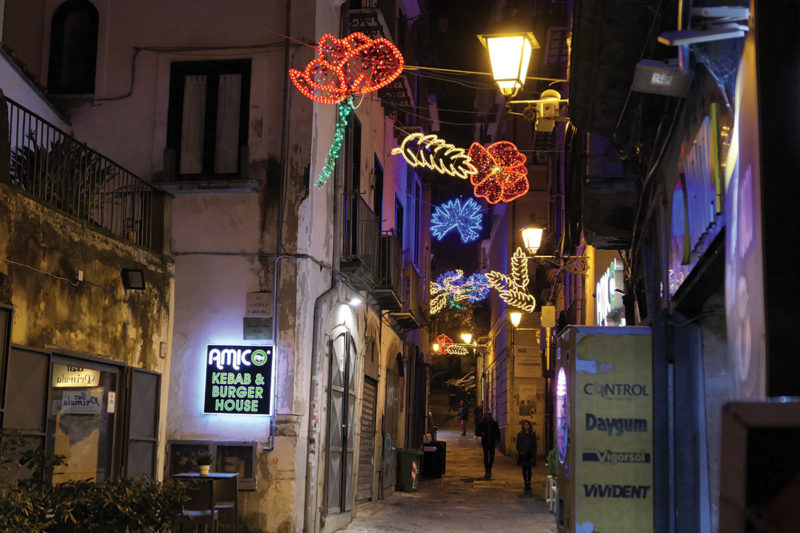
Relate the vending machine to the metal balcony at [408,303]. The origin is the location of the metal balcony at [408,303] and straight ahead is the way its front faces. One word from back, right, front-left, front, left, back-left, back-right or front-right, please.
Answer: right

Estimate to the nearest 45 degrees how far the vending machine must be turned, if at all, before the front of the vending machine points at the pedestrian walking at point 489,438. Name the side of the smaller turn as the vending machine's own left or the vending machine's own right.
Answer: approximately 90° to the vending machine's own right

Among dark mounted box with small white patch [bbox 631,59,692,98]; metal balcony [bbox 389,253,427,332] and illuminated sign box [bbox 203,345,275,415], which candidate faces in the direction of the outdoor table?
illuminated sign box [bbox 203,345,275,415]

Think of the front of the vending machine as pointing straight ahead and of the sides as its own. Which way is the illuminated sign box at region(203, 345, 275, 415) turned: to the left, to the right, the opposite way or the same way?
to the left

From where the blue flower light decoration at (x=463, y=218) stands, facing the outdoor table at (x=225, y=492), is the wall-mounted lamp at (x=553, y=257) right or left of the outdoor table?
left

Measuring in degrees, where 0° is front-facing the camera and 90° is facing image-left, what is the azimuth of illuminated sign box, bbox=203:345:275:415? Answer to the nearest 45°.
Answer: approximately 0°

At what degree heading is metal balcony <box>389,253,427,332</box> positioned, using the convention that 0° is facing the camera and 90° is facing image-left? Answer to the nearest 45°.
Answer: approximately 270°

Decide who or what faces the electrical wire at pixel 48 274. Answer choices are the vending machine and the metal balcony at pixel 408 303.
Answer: the vending machine
